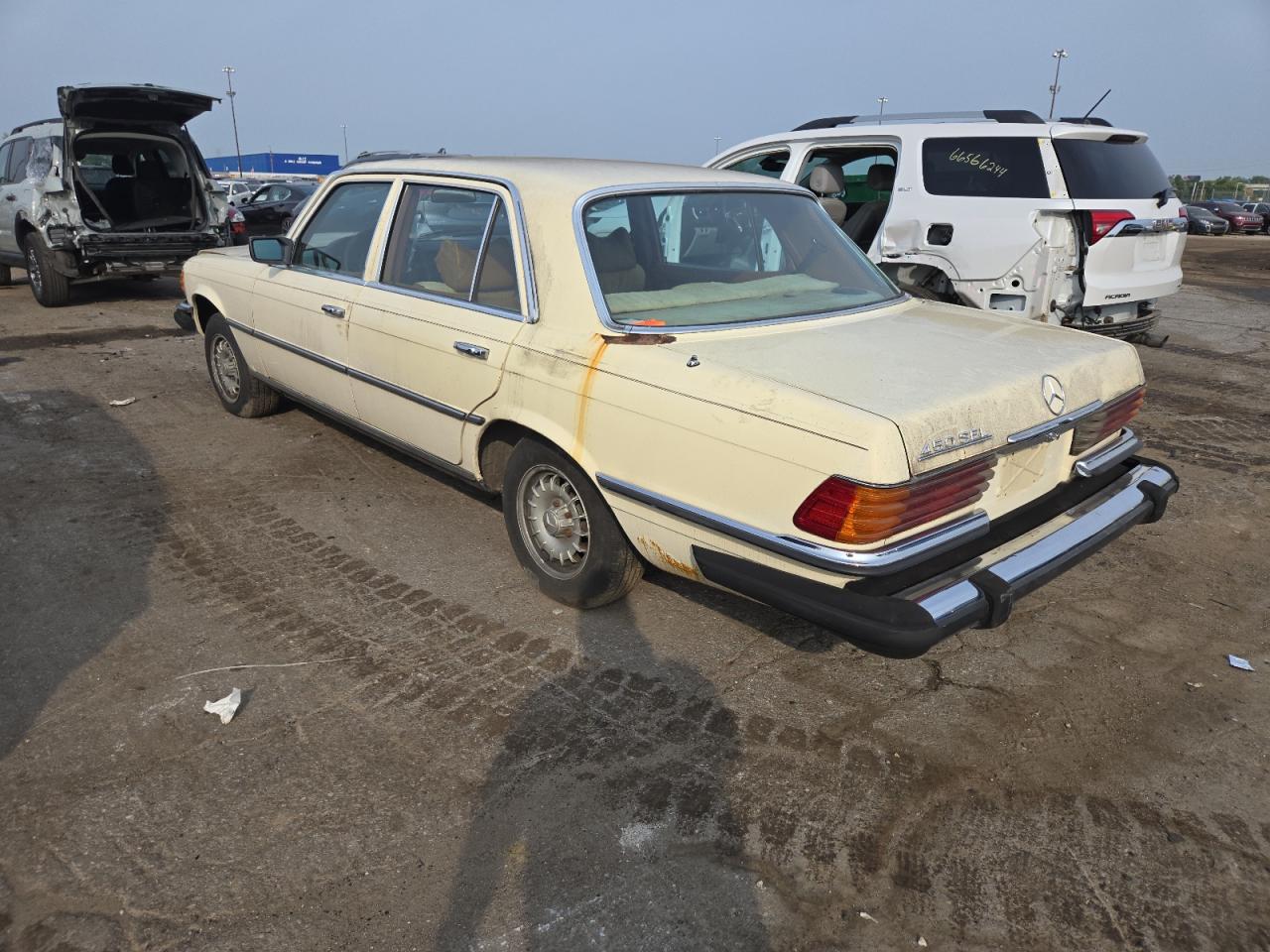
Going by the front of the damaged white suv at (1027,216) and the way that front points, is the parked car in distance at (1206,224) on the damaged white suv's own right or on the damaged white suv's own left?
on the damaged white suv's own right

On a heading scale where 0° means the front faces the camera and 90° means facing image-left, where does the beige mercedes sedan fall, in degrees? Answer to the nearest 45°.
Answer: approximately 135°

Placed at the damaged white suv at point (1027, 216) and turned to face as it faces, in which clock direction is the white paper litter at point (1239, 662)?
The white paper litter is roughly at 7 o'clock from the damaged white suv.

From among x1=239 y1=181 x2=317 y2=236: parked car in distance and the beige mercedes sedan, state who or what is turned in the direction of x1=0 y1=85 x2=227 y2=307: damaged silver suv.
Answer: the beige mercedes sedan

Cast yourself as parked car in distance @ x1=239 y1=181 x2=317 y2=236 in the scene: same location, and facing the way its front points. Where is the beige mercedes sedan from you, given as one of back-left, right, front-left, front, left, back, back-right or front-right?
back-left

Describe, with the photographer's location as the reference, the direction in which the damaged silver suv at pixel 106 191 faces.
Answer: facing away from the viewer and to the left of the viewer

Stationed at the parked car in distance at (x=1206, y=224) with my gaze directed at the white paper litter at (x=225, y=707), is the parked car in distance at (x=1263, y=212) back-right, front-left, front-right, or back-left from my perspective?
back-left

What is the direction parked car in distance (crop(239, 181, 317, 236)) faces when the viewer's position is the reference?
facing away from the viewer and to the left of the viewer

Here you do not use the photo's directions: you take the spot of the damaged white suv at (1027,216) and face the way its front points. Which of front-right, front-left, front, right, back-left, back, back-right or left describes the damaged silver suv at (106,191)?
front-left

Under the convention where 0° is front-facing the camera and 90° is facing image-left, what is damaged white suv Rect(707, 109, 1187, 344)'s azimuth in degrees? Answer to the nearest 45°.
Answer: approximately 135°

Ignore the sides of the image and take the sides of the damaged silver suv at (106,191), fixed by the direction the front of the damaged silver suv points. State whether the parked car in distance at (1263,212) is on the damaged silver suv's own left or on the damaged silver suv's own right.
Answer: on the damaged silver suv's own right

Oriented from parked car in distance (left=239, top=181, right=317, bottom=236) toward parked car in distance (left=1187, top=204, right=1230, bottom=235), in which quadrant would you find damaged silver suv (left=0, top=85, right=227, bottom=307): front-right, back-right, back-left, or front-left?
back-right
